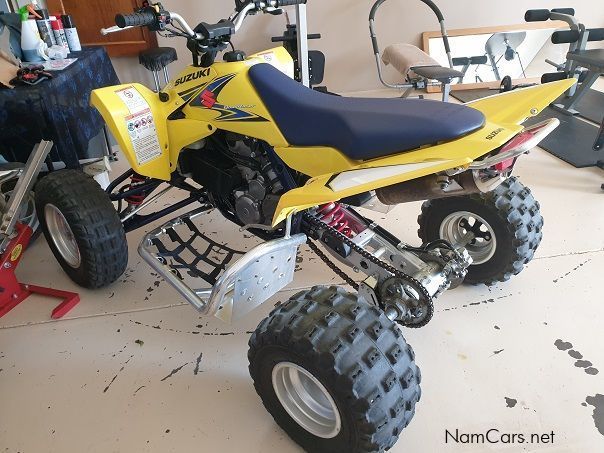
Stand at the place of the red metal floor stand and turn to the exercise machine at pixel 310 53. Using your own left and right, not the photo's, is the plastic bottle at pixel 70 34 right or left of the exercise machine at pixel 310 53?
left

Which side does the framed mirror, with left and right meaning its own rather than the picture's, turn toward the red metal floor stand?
front

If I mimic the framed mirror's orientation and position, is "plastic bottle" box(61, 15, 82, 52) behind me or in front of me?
in front

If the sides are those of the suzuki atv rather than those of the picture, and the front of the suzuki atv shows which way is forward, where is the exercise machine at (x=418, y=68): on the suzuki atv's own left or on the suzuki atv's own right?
on the suzuki atv's own right

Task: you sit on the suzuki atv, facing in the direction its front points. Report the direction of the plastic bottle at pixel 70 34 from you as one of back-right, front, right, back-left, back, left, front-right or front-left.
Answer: front

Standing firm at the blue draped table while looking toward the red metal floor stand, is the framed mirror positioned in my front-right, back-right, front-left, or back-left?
back-left

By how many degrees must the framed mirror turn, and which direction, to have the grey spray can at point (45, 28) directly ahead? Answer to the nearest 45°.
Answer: approximately 45° to its right

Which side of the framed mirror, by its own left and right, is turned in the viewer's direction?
front

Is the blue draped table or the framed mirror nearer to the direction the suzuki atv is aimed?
the blue draped table

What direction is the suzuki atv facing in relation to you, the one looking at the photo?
facing away from the viewer and to the left of the viewer

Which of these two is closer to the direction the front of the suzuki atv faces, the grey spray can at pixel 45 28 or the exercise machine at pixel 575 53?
the grey spray can

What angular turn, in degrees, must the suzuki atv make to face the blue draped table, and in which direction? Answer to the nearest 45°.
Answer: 0° — it already faces it

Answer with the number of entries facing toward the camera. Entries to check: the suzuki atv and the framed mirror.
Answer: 1

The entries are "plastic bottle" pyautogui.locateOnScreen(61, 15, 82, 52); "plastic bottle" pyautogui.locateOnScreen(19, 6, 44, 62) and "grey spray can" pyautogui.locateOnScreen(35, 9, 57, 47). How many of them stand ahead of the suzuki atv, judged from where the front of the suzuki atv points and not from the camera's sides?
3

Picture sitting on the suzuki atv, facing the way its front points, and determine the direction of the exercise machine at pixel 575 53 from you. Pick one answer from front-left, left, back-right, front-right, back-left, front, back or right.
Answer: right
